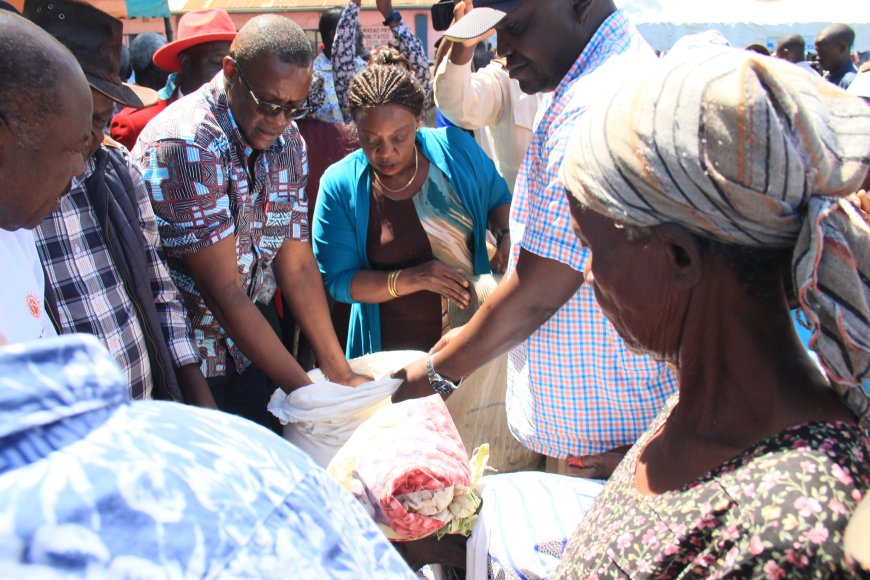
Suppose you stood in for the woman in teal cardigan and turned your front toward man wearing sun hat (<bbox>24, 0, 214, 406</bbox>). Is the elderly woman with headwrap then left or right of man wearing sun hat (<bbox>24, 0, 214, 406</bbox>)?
left

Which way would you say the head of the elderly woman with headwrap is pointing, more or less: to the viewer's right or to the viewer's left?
to the viewer's left

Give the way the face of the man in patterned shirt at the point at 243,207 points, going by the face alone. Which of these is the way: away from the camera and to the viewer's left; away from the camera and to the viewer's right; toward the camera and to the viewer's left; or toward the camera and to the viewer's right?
toward the camera and to the viewer's right

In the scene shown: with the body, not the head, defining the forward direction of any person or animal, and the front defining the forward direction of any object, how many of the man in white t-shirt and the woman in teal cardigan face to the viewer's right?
1

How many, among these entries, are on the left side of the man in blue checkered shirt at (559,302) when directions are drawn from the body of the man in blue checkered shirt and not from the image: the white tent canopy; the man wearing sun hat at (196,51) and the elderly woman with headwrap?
1

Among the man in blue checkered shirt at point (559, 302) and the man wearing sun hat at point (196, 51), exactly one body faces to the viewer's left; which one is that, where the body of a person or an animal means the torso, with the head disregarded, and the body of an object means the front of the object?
the man in blue checkered shirt

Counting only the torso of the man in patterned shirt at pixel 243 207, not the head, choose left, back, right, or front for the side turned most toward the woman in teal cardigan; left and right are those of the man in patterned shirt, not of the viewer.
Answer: left

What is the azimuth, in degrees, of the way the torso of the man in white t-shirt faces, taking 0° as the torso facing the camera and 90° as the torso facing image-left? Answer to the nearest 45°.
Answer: approximately 270°

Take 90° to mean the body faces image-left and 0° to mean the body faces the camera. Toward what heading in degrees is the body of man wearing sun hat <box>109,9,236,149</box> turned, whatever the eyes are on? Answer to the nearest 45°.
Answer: approximately 315°

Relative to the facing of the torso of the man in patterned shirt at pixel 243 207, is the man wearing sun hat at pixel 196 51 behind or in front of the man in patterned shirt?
behind

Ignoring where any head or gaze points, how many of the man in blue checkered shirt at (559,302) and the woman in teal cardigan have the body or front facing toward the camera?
1

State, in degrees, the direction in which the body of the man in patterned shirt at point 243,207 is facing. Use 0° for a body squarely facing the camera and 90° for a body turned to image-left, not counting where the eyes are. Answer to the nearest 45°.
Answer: approximately 315°

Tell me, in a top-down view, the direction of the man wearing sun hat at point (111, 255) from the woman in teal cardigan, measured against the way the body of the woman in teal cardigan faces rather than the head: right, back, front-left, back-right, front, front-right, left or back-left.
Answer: front-right

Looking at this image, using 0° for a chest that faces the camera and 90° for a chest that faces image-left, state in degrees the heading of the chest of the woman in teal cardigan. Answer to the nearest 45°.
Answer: approximately 0°
